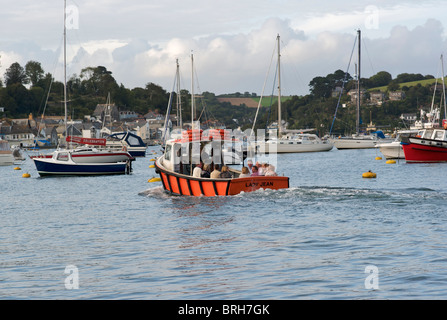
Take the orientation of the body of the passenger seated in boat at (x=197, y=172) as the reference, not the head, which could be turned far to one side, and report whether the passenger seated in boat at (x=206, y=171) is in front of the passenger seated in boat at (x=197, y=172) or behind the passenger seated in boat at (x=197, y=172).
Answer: in front
